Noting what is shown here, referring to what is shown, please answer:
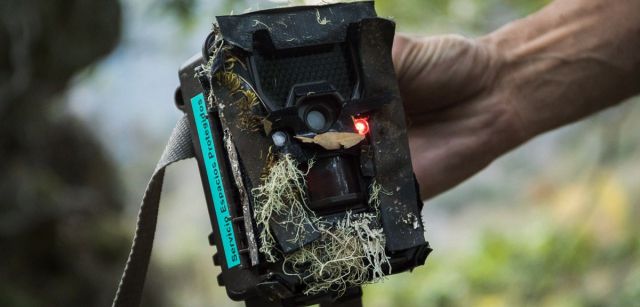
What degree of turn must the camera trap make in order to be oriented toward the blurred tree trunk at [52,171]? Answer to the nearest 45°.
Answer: approximately 135° to its right

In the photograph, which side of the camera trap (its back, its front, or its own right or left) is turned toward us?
front
